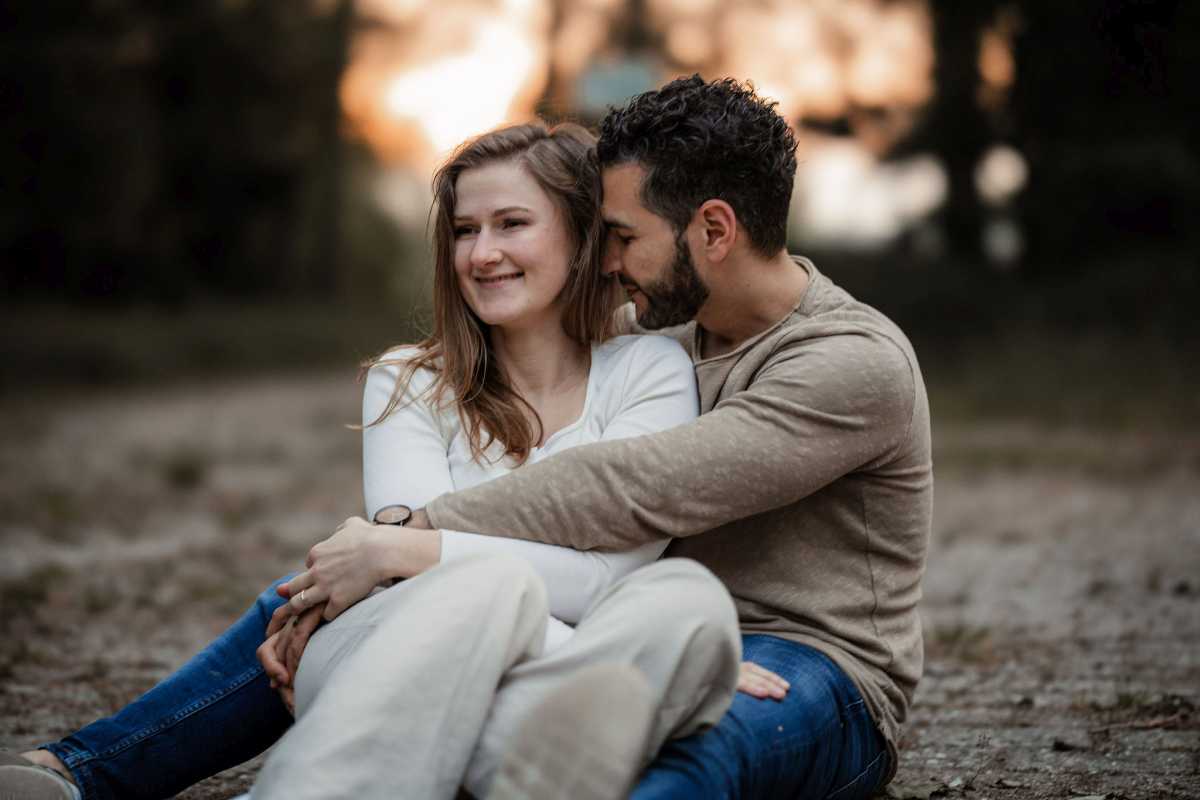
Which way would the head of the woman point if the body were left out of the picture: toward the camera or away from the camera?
toward the camera

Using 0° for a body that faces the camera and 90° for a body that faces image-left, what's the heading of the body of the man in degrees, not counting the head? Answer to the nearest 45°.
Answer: approximately 90°

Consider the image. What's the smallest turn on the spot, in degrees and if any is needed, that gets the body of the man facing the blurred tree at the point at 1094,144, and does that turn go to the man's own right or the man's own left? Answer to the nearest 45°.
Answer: approximately 90° to the man's own right

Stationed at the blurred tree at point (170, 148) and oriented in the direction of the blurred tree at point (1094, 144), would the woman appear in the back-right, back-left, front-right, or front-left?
front-right

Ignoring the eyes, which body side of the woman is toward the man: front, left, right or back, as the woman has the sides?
left

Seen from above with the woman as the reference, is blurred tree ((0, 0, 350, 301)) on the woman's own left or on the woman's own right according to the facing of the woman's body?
on the woman's own right

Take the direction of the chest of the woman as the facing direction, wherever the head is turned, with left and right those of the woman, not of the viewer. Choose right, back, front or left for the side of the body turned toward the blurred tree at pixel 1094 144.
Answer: back

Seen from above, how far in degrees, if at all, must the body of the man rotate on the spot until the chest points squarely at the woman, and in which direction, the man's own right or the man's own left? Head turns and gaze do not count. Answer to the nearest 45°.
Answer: approximately 45° to the man's own right

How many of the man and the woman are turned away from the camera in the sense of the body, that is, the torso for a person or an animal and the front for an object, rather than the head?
0

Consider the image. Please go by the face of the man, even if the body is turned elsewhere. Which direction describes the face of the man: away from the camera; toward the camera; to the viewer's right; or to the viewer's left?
to the viewer's left

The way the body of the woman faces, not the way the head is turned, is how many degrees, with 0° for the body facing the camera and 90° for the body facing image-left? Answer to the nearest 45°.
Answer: approximately 45°
